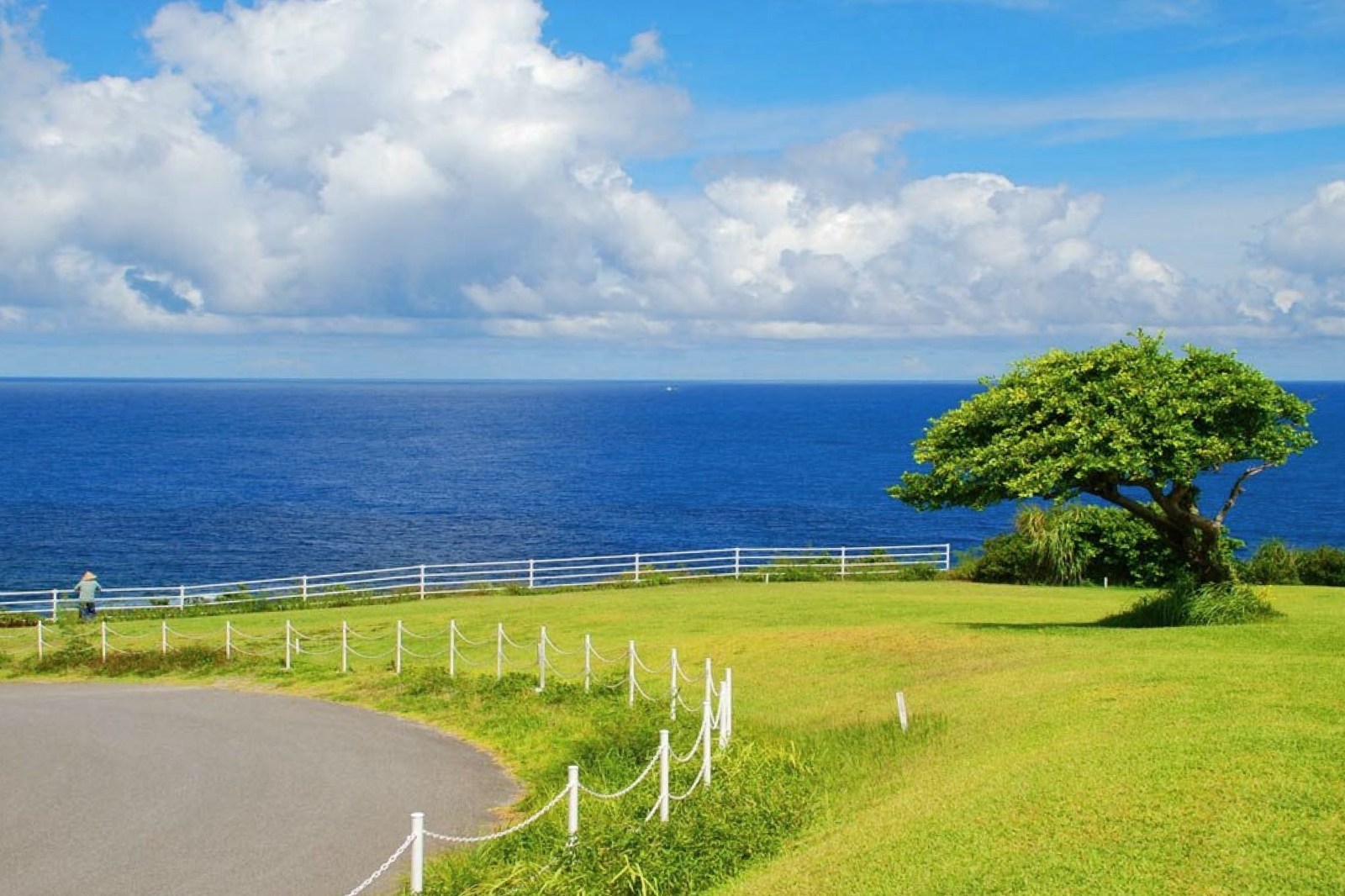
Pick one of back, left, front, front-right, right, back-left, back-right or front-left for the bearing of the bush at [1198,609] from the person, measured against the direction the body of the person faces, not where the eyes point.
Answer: back-right

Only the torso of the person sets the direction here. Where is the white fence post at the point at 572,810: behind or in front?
behind

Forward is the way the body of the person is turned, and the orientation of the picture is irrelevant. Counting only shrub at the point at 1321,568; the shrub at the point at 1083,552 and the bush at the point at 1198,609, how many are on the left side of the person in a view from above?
0

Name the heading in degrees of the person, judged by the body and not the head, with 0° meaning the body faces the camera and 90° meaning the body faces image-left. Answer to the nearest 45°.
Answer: approximately 180°

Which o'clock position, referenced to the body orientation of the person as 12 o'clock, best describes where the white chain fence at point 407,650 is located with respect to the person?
The white chain fence is roughly at 5 o'clock from the person.

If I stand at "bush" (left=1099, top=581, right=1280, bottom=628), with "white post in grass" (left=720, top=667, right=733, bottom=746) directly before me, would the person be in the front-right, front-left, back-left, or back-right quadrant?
front-right

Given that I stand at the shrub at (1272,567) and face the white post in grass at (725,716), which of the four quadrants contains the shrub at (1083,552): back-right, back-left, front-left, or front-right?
front-right

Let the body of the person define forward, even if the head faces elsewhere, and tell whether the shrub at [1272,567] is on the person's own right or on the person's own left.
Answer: on the person's own right

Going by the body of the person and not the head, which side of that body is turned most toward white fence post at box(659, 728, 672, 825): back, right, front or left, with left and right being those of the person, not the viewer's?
back

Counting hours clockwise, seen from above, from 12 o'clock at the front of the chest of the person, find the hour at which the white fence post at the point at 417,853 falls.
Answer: The white fence post is roughly at 6 o'clock from the person.

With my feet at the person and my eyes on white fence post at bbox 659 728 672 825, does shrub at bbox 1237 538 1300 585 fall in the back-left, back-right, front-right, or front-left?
front-left
